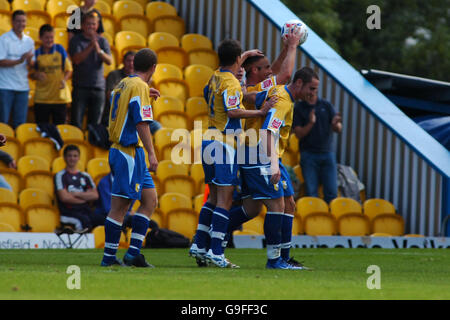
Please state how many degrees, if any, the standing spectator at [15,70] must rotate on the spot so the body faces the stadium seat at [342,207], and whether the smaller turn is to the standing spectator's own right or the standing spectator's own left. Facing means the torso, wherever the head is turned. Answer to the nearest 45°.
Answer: approximately 45° to the standing spectator's own left

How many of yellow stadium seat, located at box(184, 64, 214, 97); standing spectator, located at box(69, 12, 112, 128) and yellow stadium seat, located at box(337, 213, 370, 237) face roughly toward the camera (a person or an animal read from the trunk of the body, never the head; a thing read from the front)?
3

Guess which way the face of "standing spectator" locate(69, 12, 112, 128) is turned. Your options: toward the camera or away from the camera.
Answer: toward the camera

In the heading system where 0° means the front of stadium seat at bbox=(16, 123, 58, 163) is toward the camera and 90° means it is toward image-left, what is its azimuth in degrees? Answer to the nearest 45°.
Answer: approximately 315°

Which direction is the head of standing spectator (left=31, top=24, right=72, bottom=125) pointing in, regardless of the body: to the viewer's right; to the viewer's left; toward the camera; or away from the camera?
toward the camera

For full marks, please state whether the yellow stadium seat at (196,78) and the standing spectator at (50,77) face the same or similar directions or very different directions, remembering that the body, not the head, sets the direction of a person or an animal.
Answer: same or similar directions

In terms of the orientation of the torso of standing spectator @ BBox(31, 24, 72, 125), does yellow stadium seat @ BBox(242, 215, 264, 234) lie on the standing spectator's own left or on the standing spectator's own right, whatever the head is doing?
on the standing spectator's own left

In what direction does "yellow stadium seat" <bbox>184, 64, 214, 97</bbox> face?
toward the camera

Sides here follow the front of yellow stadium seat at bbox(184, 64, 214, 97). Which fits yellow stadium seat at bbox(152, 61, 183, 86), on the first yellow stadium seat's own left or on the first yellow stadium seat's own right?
on the first yellow stadium seat's own right

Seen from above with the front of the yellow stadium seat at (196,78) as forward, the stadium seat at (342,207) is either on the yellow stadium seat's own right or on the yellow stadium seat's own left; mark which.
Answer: on the yellow stadium seat's own left

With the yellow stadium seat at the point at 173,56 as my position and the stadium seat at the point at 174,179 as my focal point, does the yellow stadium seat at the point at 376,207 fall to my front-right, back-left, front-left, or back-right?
front-left

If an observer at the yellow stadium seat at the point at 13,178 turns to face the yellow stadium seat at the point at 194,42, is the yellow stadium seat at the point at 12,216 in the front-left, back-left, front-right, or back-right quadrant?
back-right

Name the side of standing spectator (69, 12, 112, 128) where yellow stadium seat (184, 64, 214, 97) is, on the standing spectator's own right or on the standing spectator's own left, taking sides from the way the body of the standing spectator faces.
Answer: on the standing spectator's own left

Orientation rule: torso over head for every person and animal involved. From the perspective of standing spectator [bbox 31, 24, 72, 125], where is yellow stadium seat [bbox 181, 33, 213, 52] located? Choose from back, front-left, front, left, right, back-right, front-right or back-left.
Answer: back-left

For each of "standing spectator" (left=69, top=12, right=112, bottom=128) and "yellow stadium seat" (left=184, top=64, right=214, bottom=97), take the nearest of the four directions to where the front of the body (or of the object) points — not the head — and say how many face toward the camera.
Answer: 2

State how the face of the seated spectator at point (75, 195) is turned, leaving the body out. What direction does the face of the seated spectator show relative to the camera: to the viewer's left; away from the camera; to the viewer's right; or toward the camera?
toward the camera

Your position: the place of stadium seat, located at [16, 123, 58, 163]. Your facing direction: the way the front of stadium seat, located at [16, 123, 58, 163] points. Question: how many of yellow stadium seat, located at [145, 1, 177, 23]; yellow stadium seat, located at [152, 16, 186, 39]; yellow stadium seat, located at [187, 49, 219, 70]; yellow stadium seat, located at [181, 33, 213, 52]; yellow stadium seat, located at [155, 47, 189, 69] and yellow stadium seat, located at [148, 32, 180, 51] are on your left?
6

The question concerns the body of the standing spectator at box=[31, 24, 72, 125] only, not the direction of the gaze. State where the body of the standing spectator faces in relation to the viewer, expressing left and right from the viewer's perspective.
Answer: facing the viewer

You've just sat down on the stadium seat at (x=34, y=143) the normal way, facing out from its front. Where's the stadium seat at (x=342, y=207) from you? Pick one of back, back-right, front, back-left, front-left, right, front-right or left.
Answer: front-left
